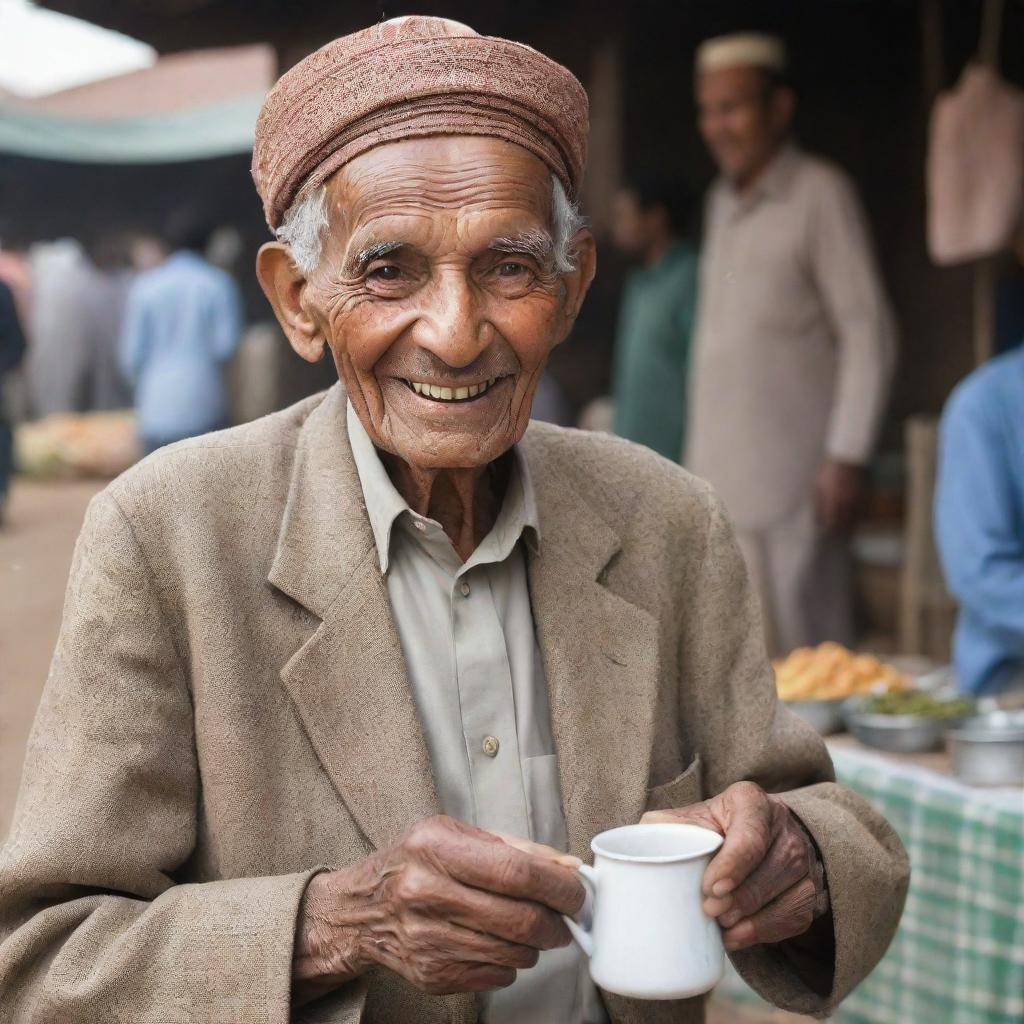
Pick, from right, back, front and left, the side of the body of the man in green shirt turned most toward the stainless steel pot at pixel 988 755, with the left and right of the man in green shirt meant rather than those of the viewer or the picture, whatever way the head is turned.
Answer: left

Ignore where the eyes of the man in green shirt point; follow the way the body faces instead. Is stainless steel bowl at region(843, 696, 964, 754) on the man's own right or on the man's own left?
on the man's own left

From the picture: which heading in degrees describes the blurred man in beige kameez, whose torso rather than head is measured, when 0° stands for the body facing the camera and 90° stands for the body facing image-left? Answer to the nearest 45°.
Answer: approximately 45°

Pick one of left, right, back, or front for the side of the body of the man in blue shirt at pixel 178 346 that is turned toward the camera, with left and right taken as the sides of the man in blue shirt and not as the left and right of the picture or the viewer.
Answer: back

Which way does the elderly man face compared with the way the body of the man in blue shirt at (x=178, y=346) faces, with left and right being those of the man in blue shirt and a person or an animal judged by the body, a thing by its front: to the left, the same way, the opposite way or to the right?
the opposite way

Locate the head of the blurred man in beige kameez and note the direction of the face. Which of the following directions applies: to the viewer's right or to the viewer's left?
to the viewer's left
